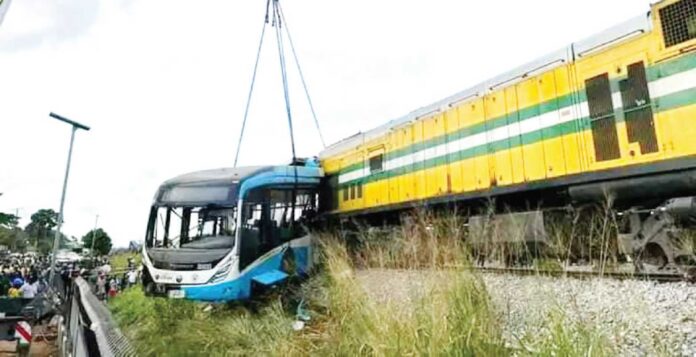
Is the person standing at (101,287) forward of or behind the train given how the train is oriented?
forward

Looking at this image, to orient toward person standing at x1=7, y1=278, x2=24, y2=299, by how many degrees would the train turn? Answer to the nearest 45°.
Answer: approximately 45° to its left

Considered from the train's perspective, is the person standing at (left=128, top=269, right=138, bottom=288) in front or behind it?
in front

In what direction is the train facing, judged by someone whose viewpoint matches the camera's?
facing away from the viewer and to the left of the viewer

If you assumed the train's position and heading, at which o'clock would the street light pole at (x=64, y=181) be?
The street light pole is roughly at 11 o'clock from the train.

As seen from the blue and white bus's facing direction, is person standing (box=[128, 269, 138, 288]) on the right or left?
on its right

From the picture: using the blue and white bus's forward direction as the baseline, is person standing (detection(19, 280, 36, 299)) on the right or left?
on its right

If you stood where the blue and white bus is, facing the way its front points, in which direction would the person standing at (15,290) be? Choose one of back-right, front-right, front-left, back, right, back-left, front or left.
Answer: right

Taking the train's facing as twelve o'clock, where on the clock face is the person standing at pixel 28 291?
The person standing is roughly at 11 o'clock from the train.

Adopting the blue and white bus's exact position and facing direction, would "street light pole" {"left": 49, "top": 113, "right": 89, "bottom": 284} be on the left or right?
on its right
